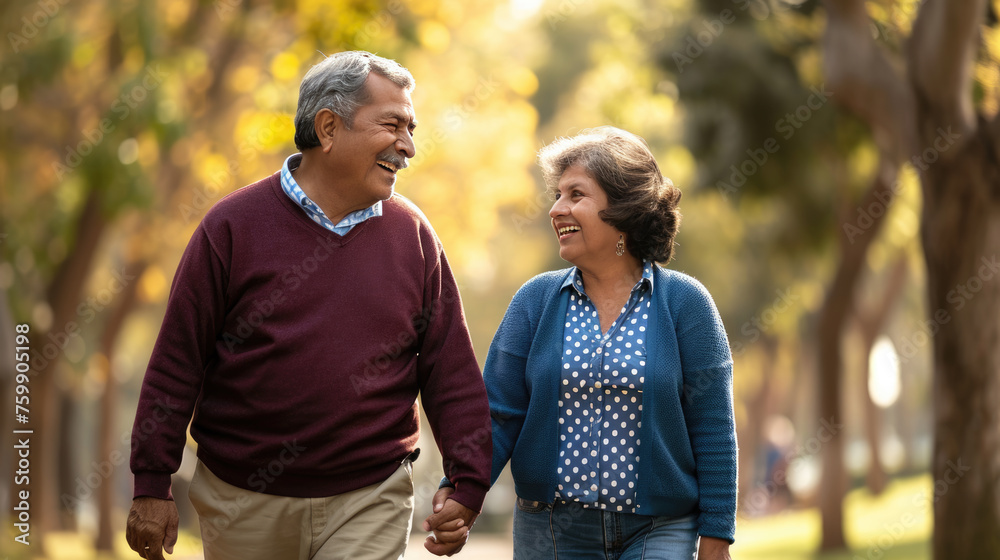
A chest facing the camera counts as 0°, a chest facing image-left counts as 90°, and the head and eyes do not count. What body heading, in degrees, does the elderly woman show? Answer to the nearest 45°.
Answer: approximately 0°

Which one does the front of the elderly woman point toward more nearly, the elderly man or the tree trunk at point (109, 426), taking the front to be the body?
the elderly man

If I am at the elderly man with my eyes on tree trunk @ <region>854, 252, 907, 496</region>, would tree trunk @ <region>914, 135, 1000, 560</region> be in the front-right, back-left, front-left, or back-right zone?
front-right

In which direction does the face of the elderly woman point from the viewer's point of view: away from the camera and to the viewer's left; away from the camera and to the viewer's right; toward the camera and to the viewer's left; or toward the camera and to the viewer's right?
toward the camera and to the viewer's left

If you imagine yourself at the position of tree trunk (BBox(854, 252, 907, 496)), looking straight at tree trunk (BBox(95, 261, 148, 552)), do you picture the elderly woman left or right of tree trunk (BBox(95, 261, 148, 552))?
left

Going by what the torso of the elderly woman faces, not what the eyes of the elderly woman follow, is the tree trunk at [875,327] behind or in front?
behind

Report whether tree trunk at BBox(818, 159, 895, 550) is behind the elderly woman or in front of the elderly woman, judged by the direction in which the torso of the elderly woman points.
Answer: behind

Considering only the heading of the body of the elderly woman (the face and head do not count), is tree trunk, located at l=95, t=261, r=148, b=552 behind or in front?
behind

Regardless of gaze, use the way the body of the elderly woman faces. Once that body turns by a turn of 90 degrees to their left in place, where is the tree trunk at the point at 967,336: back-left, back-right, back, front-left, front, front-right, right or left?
front-left

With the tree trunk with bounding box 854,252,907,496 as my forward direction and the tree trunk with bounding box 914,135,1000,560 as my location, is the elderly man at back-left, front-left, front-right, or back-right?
back-left
